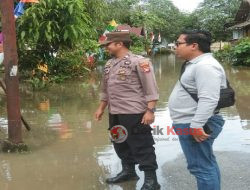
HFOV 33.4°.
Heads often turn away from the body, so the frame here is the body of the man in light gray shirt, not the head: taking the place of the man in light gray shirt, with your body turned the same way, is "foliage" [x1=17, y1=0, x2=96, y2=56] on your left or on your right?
on your right

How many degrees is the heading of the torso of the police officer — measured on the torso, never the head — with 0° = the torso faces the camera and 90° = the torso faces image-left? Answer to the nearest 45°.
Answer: approximately 45°

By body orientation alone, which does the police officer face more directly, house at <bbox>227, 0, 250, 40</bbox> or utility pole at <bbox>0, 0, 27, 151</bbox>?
the utility pole

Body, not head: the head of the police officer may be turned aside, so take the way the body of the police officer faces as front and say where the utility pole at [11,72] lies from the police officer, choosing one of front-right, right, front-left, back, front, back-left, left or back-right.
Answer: right

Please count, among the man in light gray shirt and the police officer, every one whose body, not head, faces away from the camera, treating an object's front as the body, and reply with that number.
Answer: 0

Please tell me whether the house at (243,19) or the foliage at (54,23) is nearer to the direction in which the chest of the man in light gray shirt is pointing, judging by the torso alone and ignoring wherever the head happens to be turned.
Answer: the foliage

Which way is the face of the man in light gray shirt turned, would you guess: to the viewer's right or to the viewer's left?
to the viewer's left

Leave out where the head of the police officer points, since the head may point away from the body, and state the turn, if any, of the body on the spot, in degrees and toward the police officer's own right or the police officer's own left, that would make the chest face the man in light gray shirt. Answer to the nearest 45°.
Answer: approximately 90° to the police officer's own left

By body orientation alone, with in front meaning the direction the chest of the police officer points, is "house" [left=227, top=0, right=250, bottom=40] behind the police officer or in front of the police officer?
behind

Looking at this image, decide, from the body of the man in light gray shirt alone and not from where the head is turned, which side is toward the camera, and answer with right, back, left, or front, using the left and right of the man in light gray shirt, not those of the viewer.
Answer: left

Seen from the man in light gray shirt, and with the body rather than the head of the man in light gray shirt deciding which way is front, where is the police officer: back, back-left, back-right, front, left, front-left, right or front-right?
front-right

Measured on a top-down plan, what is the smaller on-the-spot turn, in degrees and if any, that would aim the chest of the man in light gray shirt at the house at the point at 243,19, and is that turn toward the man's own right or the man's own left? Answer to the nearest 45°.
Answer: approximately 90° to the man's own right
